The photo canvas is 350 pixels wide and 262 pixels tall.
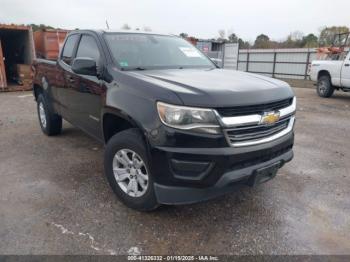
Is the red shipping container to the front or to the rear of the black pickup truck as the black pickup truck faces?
to the rear

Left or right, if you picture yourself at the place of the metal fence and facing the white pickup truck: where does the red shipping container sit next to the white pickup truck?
right

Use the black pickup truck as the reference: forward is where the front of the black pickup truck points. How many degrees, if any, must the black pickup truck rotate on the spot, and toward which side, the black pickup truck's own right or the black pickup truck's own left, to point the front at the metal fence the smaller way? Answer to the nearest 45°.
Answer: approximately 135° to the black pickup truck's own left

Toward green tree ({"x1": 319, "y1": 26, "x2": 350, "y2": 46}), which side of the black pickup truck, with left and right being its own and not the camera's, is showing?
left

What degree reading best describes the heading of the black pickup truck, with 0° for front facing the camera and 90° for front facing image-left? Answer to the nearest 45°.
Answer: approximately 315°
